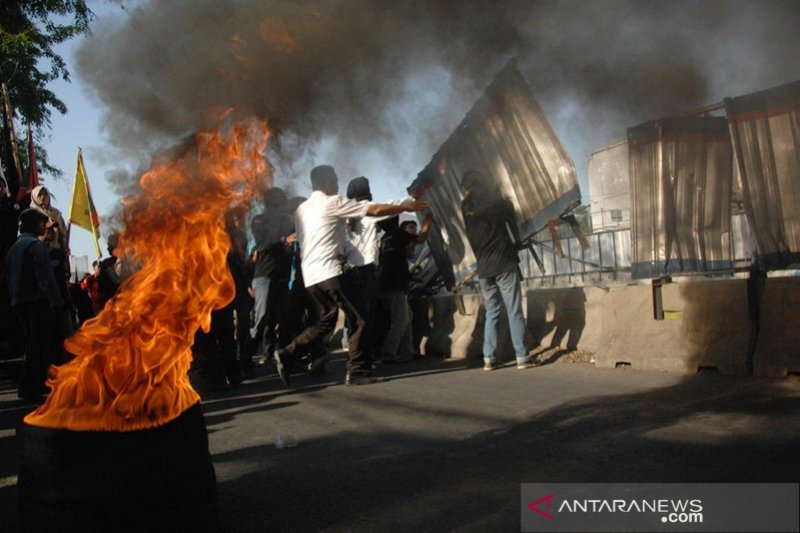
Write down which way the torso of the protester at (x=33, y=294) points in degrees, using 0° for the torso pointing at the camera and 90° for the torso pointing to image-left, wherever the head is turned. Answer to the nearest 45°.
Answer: approximately 225°

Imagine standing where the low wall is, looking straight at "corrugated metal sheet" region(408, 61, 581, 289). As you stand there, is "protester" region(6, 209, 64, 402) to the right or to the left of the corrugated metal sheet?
left

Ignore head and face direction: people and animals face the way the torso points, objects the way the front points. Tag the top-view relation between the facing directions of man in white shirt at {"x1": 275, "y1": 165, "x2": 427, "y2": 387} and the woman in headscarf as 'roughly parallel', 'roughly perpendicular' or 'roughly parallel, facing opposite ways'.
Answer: roughly perpendicular

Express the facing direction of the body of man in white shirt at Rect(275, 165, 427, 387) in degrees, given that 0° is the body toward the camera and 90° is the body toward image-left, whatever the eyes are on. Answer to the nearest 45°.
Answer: approximately 225°

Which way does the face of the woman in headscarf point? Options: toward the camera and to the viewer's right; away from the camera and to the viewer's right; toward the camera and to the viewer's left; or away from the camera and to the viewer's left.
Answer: toward the camera and to the viewer's right

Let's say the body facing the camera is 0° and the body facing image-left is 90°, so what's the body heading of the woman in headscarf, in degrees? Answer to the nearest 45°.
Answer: approximately 315°

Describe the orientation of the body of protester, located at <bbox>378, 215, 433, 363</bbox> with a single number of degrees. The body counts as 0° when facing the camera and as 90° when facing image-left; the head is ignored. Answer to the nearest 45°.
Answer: approximately 225°

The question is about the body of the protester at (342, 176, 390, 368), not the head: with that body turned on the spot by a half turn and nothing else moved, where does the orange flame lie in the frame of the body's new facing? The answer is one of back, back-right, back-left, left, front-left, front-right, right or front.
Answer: front-left
